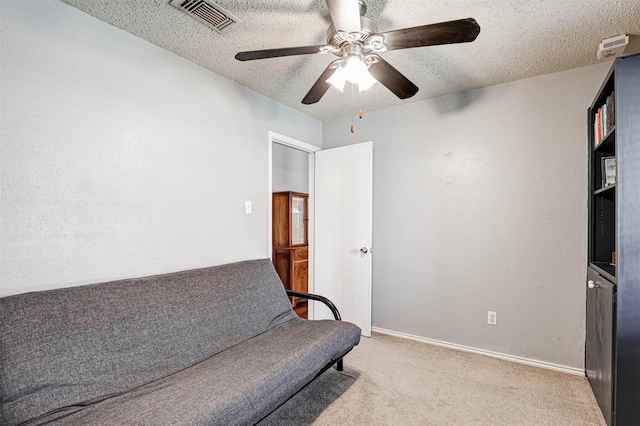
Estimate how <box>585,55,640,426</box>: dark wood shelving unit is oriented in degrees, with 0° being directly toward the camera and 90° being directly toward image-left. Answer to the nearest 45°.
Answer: approximately 90°

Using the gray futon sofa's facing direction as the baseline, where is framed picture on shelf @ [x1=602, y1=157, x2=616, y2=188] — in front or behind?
in front

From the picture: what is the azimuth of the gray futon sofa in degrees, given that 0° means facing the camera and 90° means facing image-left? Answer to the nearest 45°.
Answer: approximately 315°

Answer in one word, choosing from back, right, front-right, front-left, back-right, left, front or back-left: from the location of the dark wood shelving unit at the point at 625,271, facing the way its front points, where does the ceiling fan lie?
front-left

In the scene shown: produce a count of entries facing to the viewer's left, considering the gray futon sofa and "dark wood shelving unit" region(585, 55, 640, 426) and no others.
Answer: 1

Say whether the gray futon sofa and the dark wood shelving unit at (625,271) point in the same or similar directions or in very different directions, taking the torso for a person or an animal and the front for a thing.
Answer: very different directions

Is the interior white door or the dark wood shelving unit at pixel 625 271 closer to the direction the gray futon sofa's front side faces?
the dark wood shelving unit
